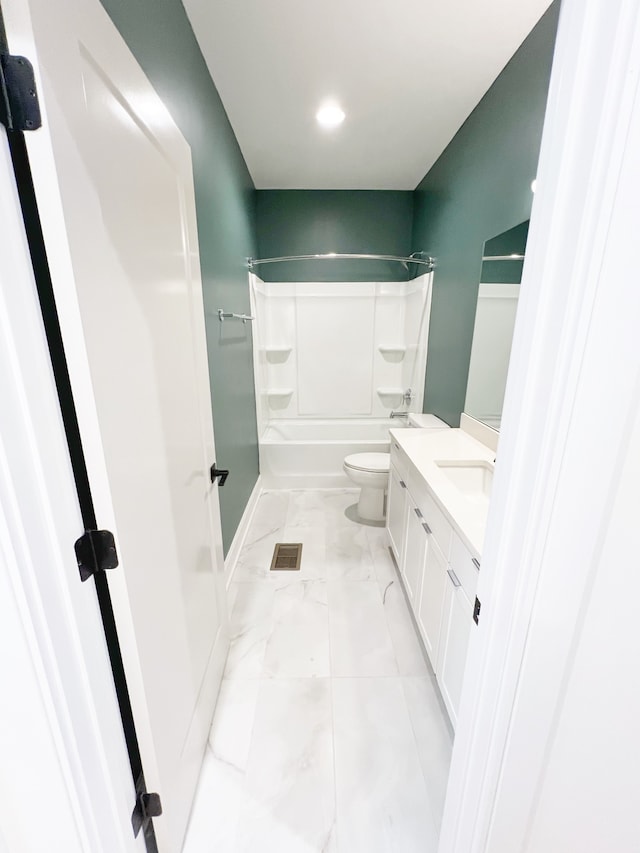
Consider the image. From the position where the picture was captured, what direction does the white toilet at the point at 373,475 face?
facing to the left of the viewer

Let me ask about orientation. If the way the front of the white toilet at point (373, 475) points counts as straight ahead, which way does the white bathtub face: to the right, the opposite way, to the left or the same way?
to the left

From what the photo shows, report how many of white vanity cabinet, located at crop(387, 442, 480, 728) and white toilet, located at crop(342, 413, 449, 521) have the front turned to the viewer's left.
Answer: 2

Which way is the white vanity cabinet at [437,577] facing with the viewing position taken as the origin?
facing to the left of the viewer

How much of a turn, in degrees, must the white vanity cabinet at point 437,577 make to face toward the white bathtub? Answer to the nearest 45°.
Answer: approximately 45° to its right

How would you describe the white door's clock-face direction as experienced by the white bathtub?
The white door is roughly at 12 o'clock from the white bathtub.

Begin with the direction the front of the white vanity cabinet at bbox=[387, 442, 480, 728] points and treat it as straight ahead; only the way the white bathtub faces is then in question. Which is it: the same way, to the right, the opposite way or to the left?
to the left

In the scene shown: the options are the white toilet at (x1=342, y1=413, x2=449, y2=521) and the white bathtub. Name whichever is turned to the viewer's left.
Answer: the white toilet
